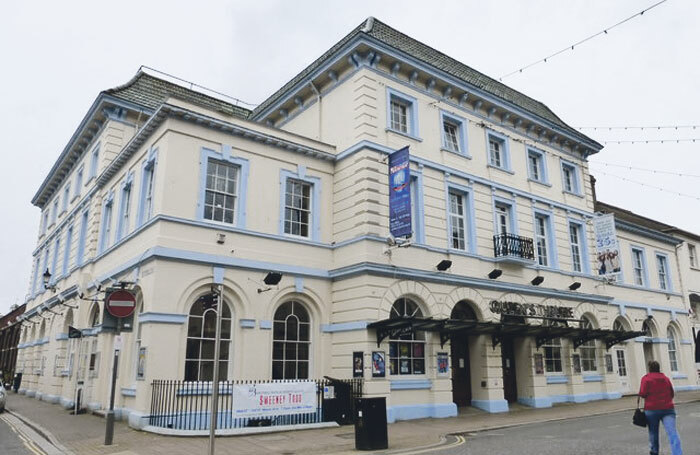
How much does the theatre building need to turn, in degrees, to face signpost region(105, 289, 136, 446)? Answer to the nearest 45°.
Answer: approximately 90° to its right

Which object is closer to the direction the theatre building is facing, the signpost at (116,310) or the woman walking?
the woman walking

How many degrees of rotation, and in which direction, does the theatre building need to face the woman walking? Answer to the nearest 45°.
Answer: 0° — it already faces them

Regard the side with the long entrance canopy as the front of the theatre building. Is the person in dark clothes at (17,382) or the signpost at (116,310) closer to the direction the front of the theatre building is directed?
the signpost

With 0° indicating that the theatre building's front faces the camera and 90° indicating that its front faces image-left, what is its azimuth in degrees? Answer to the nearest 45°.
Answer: approximately 315°
